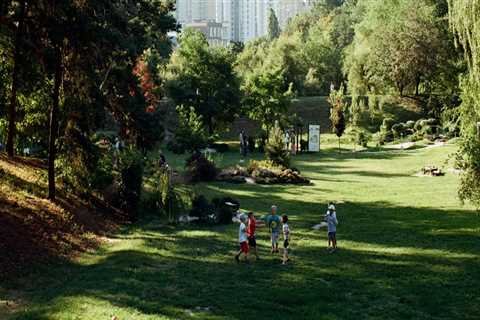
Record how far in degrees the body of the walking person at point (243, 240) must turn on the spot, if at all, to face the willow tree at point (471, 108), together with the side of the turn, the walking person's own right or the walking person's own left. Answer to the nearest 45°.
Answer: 0° — they already face it

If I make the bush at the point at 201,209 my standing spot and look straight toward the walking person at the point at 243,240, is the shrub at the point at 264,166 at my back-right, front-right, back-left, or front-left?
back-left

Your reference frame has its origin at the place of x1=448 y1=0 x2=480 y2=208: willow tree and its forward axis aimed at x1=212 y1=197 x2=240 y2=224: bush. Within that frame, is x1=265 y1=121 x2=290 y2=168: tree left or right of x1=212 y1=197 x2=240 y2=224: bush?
right

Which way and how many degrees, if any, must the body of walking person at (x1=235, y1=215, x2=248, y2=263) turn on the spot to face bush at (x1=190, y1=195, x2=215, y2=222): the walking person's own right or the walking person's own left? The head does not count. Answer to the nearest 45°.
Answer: approximately 90° to the walking person's own left

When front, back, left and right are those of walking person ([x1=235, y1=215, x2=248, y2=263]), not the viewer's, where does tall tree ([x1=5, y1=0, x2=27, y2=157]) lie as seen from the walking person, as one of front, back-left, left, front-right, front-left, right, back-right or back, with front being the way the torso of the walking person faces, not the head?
back-left

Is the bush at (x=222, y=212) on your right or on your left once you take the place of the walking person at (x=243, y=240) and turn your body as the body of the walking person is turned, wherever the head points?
on your left

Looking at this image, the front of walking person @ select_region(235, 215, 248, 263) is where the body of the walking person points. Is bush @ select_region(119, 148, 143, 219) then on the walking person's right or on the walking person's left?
on the walking person's left
